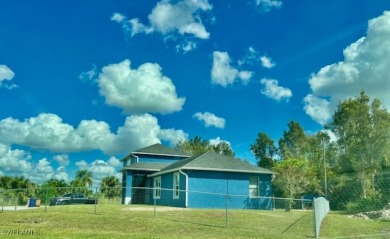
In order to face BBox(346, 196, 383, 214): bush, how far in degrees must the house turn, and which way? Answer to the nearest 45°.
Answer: approximately 135° to its left

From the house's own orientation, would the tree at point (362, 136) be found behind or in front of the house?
behind

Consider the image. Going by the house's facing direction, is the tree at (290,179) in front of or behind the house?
behind

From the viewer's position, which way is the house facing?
facing the viewer and to the left of the viewer
